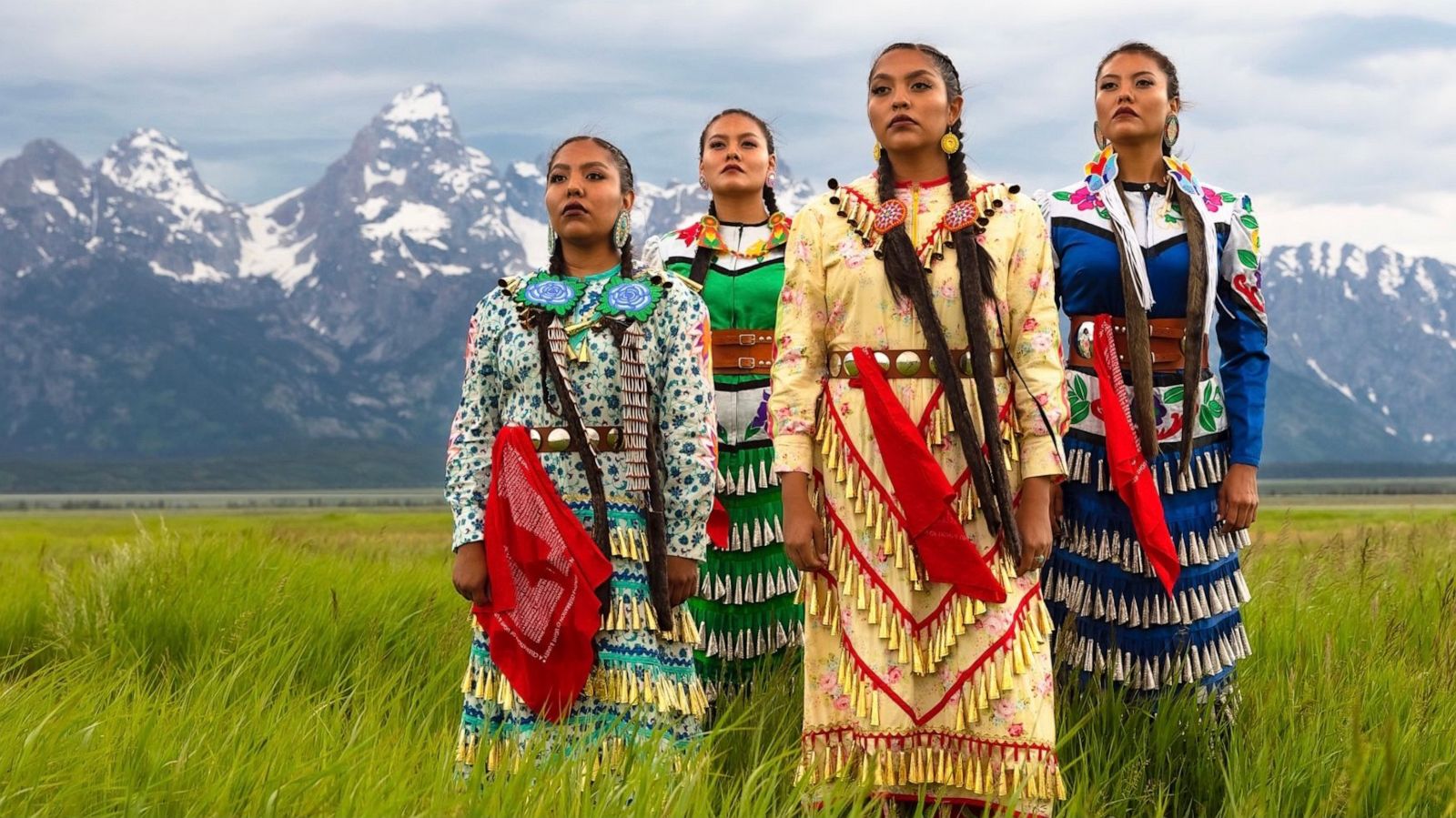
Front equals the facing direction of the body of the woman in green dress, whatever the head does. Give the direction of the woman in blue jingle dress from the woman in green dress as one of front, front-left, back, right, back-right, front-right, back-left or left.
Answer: front-left

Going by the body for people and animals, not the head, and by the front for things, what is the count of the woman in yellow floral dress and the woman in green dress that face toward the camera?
2

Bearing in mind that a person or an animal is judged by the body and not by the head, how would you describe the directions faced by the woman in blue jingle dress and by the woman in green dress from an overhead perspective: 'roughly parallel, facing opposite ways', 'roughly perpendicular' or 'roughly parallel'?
roughly parallel

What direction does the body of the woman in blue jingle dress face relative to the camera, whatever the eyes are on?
toward the camera

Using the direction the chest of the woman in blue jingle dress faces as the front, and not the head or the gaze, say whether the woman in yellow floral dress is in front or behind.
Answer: in front

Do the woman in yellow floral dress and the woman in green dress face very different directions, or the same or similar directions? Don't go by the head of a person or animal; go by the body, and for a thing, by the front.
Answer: same or similar directions

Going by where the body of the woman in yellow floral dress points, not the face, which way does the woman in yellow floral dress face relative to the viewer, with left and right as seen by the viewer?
facing the viewer

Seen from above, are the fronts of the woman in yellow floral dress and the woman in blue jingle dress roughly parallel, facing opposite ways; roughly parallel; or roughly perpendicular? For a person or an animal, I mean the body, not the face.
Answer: roughly parallel

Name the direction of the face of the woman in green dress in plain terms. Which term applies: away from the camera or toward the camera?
toward the camera

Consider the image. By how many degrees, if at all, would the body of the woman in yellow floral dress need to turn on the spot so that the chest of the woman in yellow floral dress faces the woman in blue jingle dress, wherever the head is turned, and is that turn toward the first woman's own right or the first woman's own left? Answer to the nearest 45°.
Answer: approximately 135° to the first woman's own left

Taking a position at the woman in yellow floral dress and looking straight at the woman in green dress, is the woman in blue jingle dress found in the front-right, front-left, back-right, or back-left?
front-right

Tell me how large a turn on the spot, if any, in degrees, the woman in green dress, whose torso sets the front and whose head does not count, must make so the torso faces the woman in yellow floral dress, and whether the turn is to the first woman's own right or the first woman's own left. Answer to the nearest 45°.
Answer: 0° — they already face them

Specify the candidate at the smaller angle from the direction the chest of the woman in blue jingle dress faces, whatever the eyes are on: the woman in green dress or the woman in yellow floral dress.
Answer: the woman in yellow floral dress

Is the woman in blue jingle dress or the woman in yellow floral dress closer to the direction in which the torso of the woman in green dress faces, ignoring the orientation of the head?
the woman in yellow floral dress

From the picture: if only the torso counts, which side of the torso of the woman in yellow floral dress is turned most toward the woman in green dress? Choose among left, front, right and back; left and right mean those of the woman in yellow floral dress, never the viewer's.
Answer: back

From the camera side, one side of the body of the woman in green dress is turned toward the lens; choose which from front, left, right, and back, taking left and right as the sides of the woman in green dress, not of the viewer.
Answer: front
